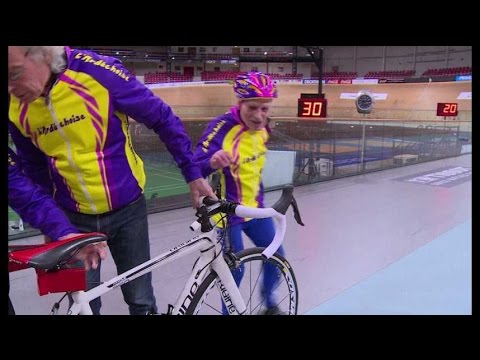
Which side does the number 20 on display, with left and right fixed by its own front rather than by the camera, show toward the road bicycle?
front

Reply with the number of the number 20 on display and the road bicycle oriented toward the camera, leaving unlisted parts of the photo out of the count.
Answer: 1

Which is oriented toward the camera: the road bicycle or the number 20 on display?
the number 20 on display

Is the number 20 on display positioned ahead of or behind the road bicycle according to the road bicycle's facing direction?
ahead

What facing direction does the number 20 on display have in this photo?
toward the camera

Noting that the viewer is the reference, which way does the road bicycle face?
facing away from the viewer and to the right of the viewer
